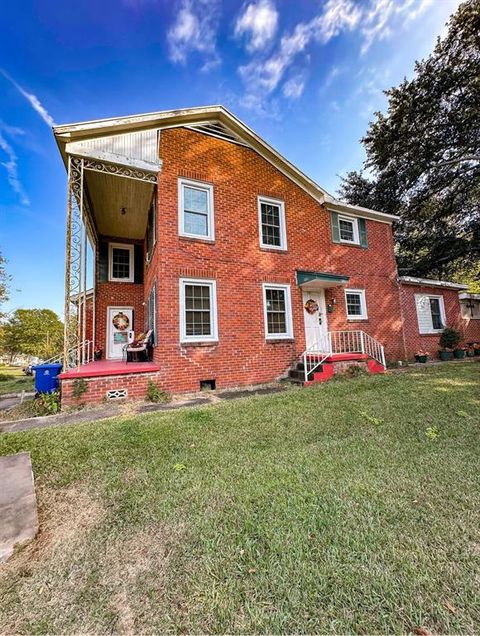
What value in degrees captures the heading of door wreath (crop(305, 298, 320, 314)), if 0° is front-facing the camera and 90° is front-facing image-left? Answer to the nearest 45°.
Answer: approximately 0°

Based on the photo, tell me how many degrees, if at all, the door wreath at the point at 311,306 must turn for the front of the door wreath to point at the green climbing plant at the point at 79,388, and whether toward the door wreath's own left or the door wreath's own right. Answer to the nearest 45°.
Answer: approximately 45° to the door wreath's own right

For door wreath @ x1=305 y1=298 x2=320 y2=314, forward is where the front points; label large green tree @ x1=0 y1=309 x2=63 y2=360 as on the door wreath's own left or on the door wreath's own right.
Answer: on the door wreath's own right

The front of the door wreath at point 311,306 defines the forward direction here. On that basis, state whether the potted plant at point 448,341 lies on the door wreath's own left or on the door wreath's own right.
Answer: on the door wreath's own left

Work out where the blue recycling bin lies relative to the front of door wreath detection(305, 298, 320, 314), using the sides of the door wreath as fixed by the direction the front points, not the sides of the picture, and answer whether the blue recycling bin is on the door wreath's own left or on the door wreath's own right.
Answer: on the door wreath's own right
